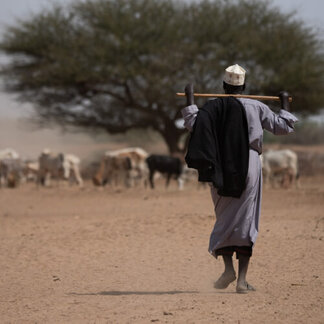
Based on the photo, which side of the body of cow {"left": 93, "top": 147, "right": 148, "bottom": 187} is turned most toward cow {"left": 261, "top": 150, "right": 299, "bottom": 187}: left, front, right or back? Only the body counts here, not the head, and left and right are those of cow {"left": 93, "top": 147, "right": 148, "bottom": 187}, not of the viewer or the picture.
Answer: back

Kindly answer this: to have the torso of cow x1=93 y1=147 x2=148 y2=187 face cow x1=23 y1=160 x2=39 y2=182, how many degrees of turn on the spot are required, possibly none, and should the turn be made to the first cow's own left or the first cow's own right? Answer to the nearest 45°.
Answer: approximately 45° to the first cow's own right

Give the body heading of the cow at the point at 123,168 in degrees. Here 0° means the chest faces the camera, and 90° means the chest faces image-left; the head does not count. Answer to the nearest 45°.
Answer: approximately 90°
